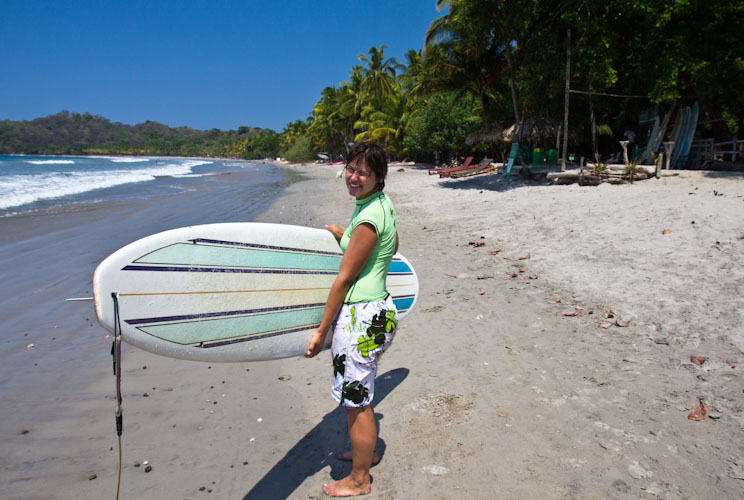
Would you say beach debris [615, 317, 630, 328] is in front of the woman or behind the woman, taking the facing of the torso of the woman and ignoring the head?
behind

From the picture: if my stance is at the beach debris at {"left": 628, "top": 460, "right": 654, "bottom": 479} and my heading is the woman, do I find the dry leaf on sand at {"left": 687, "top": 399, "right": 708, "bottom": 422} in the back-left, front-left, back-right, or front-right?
back-right
